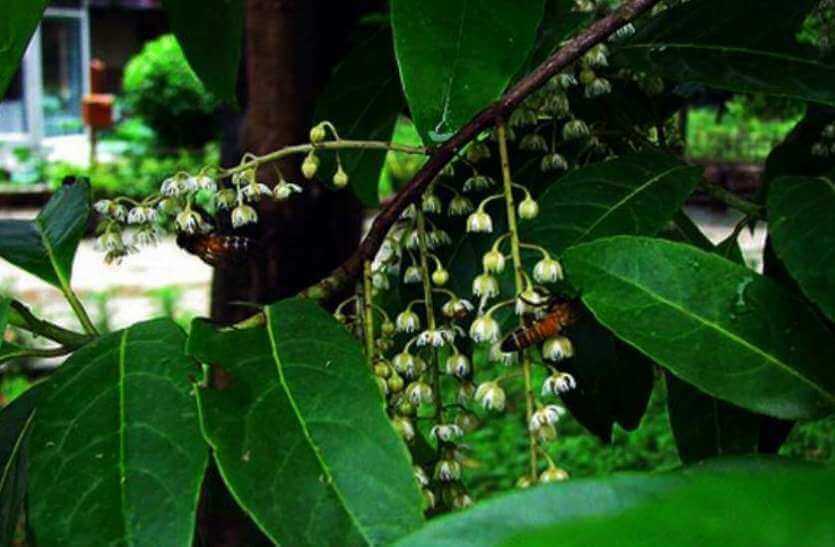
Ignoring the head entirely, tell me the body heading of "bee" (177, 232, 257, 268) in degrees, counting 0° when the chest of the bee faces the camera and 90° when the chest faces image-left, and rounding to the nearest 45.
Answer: approximately 90°

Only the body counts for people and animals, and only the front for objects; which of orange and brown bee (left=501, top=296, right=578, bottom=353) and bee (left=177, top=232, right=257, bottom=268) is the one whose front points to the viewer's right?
the orange and brown bee

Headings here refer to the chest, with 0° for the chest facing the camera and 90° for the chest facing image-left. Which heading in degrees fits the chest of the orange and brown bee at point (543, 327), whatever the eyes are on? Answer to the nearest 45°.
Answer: approximately 270°
